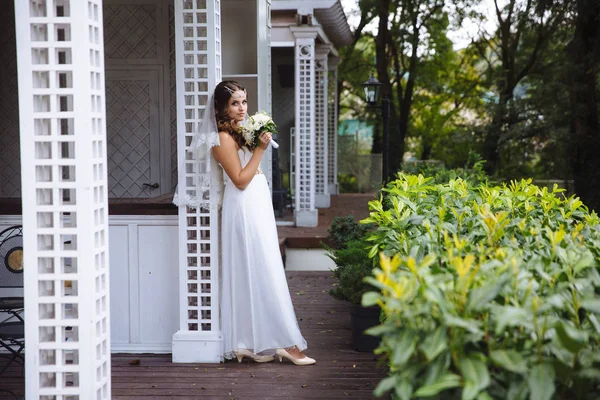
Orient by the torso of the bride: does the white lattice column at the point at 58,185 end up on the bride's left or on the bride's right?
on the bride's right

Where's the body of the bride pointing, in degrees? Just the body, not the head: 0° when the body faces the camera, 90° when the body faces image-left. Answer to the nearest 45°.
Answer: approximately 270°

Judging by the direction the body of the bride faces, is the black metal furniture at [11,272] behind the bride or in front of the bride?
behind

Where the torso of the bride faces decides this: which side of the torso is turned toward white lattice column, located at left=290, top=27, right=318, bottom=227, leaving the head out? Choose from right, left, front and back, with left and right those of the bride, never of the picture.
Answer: left

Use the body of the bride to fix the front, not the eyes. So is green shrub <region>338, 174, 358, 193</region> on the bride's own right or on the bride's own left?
on the bride's own left

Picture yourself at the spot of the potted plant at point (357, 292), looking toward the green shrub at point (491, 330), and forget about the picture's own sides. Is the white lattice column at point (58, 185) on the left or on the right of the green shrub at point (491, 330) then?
right

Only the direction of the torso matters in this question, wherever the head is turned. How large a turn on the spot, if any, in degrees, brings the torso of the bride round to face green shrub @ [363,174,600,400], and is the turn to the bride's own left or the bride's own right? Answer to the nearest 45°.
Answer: approximately 90° to the bride's own right

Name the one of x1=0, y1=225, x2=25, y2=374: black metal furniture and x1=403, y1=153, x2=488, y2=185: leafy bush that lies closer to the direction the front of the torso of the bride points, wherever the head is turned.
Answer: the leafy bush

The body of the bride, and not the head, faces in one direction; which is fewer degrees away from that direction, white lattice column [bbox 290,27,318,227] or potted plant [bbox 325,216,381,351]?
the potted plant

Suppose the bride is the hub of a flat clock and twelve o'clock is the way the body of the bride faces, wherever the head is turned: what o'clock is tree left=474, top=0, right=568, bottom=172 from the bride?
The tree is roughly at 10 o'clock from the bride.

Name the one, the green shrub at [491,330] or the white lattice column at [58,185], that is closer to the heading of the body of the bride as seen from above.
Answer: the green shrub

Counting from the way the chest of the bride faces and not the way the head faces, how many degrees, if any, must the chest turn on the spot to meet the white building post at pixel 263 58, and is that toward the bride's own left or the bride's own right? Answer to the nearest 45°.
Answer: approximately 90° to the bride's own left
